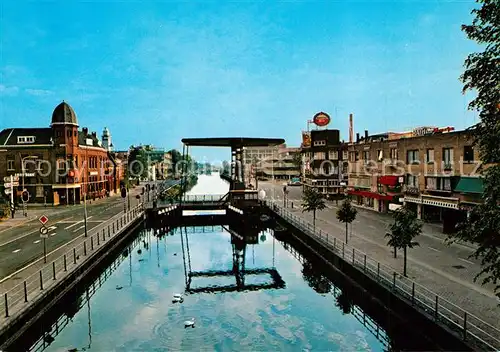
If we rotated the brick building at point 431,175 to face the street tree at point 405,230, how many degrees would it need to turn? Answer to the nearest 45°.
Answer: approximately 45° to its left

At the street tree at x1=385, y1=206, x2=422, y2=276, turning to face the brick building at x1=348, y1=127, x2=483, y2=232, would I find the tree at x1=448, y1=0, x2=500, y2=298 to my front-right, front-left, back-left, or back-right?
back-right

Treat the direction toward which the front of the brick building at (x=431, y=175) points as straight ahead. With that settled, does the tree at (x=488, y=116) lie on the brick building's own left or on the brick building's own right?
on the brick building's own left

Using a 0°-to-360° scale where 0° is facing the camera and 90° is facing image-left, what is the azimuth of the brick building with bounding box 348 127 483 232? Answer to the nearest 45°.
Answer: approximately 45°
